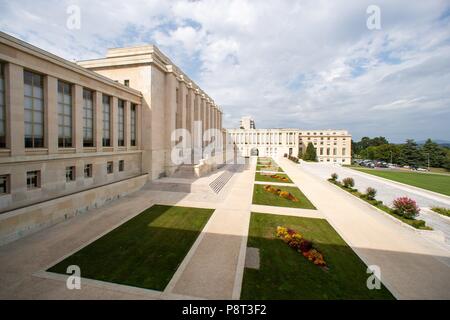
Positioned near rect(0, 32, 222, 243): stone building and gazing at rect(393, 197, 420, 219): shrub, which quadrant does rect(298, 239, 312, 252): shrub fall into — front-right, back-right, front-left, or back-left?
front-right

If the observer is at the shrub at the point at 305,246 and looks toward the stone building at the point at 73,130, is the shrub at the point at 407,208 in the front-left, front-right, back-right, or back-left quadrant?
back-right

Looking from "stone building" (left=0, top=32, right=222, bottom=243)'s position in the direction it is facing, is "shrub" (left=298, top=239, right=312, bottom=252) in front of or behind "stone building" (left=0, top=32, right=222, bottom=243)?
in front

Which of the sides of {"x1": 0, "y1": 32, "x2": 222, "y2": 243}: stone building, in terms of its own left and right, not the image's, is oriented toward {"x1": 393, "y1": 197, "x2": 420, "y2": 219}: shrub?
front

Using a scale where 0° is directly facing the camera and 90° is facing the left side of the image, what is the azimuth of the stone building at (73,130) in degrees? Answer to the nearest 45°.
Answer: approximately 315°
